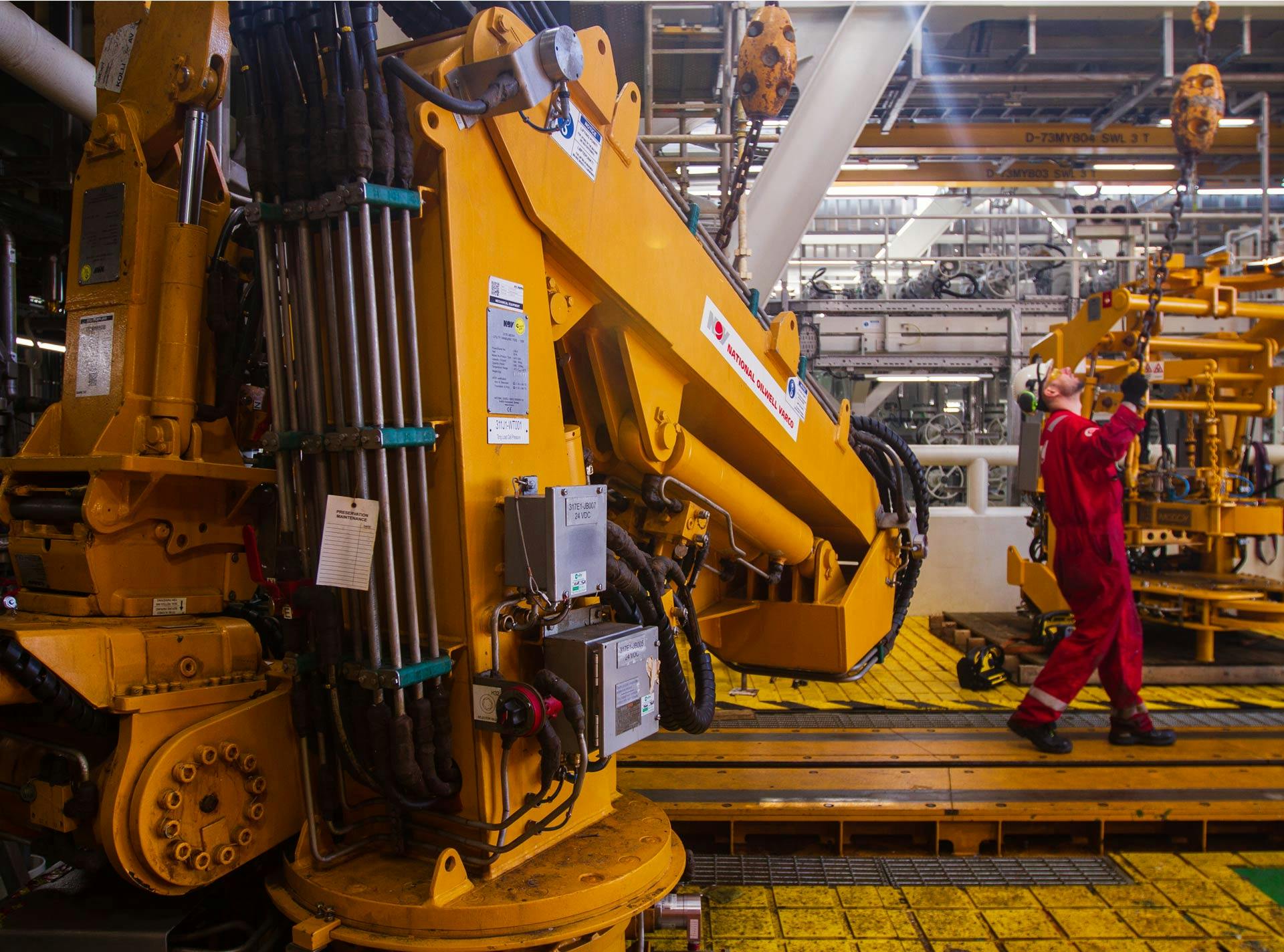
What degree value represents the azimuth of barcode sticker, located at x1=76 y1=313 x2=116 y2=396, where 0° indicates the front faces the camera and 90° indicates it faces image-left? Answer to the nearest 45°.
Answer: approximately 0°

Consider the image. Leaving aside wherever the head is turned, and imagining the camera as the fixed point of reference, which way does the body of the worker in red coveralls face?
to the viewer's right

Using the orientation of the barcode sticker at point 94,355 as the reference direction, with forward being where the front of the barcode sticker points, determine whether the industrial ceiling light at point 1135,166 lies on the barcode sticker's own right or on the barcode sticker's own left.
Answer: on the barcode sticker's own left

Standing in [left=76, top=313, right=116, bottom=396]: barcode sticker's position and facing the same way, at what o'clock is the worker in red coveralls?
The worker in red coveralls is roughly at 9 o'clock from the barcode sticker.

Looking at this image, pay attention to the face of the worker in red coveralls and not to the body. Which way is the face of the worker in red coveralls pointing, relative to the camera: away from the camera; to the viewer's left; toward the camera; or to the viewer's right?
to the viewer's right

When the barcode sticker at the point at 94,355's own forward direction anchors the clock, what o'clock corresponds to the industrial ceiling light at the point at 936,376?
The industrial ceiling light is roughly at 8 o'clock from the barcode sticker.

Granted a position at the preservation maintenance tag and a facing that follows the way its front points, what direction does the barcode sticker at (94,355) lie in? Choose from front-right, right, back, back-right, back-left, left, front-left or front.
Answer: back-right

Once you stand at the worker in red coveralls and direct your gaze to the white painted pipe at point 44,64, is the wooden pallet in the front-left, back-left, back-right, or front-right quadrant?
back-right

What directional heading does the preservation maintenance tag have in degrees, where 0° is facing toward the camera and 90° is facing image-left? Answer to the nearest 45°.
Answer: approximately 0°
